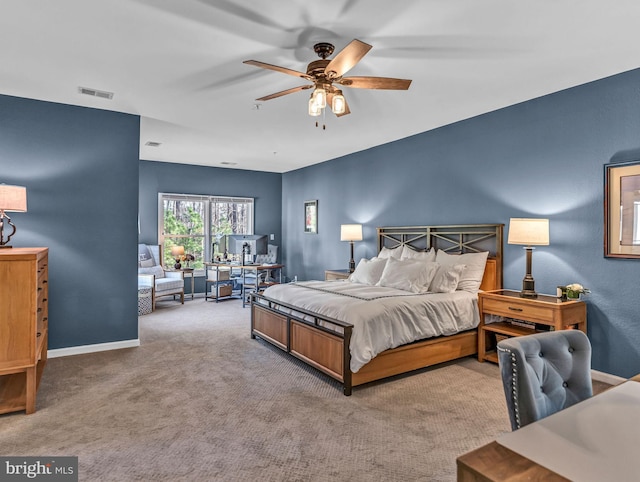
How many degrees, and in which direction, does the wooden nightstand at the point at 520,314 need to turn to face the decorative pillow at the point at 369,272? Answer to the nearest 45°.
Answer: approximately 45° to its right

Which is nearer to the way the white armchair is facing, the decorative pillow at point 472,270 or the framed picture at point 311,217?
the decorative pillow

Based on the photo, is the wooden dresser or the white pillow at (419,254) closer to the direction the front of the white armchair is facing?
the white pillow

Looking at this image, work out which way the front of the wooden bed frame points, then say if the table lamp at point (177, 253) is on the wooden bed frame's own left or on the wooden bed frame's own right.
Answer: on the wooden bed frame's own right

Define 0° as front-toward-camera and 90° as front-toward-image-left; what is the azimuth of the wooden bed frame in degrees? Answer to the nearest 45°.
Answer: approximately 45°

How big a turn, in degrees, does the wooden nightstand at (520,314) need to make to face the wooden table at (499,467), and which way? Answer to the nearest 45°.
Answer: approximately 45° to its left

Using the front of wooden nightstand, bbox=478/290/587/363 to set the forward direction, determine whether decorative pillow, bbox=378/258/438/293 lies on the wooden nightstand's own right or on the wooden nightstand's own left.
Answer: on the wooden nightstand's own right

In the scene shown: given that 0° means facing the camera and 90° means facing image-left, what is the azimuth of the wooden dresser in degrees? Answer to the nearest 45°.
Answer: approximately 270°

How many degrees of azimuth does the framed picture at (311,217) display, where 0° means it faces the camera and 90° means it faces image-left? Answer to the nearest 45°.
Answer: approximately 45°
